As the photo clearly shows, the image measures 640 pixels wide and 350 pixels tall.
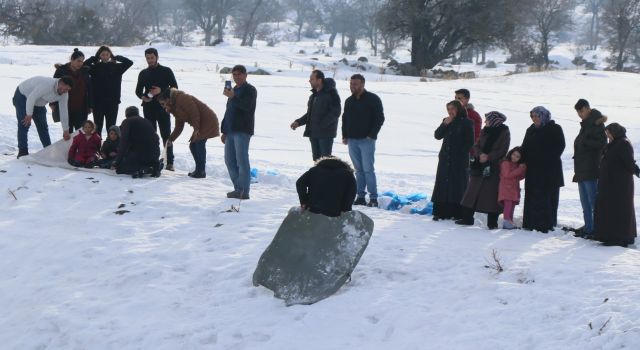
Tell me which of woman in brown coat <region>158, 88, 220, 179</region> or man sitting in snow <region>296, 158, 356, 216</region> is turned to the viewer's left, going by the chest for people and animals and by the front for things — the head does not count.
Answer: the woman in brown coat

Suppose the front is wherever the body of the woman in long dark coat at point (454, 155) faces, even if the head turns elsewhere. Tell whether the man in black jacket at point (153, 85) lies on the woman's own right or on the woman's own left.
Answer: on the woman's own right

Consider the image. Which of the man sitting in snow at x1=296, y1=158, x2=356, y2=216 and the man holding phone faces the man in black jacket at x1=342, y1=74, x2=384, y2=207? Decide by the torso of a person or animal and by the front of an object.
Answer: the man sitting in snow

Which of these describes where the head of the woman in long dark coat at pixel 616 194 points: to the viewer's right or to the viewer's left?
to the viewer's left

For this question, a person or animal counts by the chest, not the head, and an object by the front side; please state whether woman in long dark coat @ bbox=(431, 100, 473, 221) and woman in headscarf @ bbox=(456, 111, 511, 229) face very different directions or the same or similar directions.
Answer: same or similar directions

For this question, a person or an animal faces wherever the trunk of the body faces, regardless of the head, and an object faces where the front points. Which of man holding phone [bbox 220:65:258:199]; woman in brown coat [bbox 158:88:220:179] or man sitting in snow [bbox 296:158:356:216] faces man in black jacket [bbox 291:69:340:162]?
the man sitting in snow

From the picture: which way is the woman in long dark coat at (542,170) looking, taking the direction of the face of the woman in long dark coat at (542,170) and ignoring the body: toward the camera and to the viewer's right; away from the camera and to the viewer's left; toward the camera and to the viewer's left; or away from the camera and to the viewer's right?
toward the camera and to the viewer's left

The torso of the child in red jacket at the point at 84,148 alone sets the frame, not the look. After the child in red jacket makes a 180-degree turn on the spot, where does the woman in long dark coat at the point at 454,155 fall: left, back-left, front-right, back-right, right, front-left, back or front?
back-right

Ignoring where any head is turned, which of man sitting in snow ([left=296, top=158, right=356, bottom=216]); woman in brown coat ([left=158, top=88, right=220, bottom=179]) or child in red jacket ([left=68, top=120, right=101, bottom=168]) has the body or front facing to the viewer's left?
the woman in brown coat

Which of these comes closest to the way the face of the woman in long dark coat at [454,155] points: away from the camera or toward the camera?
toward the camera

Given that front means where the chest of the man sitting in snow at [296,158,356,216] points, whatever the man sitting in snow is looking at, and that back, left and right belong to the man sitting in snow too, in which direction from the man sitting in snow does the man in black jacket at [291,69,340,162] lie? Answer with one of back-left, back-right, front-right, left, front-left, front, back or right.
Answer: front

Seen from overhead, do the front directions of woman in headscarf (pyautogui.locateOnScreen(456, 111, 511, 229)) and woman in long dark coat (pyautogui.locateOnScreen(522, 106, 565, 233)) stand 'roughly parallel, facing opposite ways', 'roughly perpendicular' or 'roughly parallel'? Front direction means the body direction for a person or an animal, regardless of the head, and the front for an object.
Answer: roughly parallel

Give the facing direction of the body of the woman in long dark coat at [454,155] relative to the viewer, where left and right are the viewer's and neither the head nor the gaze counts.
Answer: facing the viewer and to the left of the viewer

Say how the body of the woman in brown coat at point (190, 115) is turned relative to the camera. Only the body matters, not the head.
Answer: to the viewer's left

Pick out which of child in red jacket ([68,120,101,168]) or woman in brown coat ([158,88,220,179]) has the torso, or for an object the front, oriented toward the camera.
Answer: the child in red jacket

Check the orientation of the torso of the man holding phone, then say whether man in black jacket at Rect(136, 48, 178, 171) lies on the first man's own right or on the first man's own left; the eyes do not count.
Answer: on the first man's own right

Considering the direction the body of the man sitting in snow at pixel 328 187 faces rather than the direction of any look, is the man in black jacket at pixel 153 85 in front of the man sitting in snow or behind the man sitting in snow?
in front

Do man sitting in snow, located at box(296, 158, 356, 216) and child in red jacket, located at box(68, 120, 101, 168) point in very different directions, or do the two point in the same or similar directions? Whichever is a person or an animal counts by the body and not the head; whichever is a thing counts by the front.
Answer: very different directions

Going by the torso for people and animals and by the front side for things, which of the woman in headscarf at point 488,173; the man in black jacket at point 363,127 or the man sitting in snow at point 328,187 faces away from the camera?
the man sitting in snow
